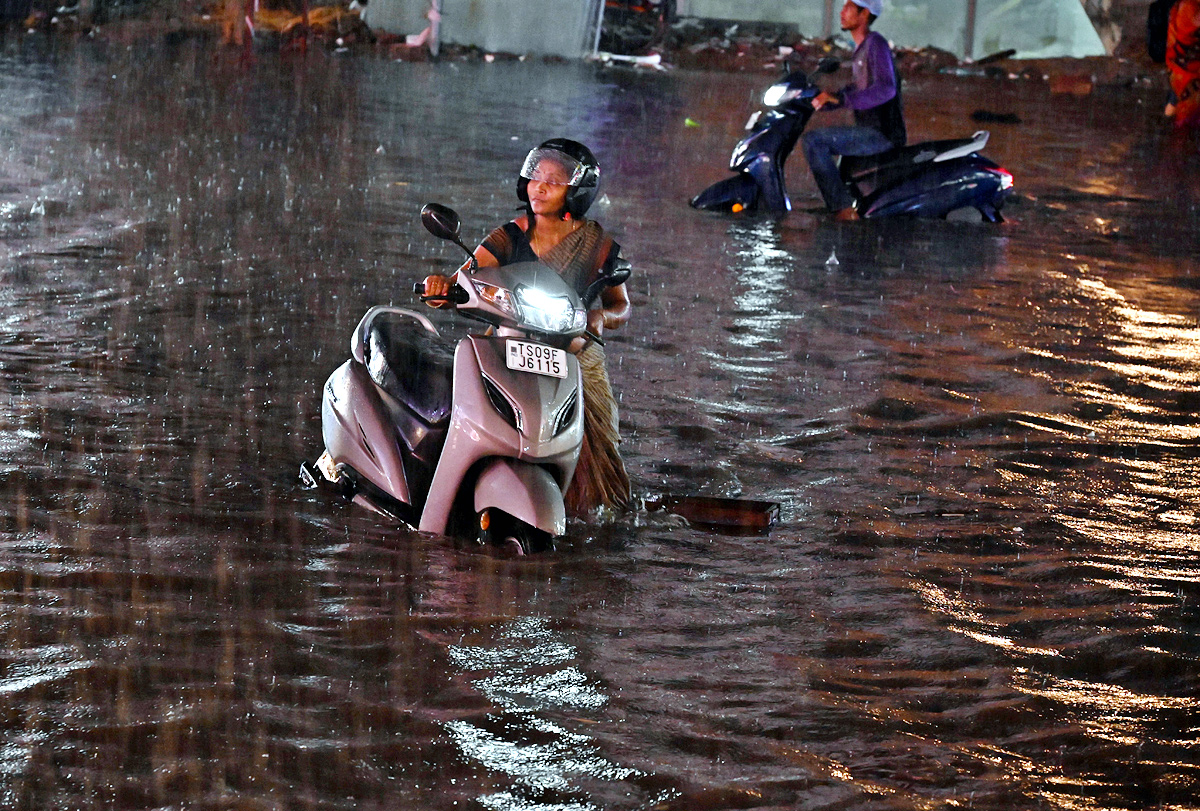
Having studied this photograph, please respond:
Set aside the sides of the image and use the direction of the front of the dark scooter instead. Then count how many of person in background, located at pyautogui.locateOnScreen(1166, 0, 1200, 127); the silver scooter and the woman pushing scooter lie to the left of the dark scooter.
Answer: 2

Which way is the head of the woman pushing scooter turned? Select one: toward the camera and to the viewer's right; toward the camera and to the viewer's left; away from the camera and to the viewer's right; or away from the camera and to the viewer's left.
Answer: toward the camera and to the viewer's left

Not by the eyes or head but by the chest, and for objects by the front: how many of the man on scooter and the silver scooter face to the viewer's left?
1

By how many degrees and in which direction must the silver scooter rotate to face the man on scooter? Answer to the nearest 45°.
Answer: approximately 135° to its left

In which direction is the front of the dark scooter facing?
to the viewer's left

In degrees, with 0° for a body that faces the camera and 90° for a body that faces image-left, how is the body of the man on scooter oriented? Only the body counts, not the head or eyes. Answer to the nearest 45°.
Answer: approximately 90°

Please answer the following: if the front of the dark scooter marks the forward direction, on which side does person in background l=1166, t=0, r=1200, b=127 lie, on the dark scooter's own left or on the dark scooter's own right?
on the dark scooter's own right

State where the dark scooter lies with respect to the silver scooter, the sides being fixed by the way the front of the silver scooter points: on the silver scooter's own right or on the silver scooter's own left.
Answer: on the silver scooter's own left

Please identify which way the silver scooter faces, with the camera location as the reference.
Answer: facing the viewer and to the right of the viewer

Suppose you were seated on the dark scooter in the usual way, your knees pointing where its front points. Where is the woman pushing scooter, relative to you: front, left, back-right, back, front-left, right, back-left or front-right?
left

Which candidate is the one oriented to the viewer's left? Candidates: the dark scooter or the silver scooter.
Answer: the dark scooter
